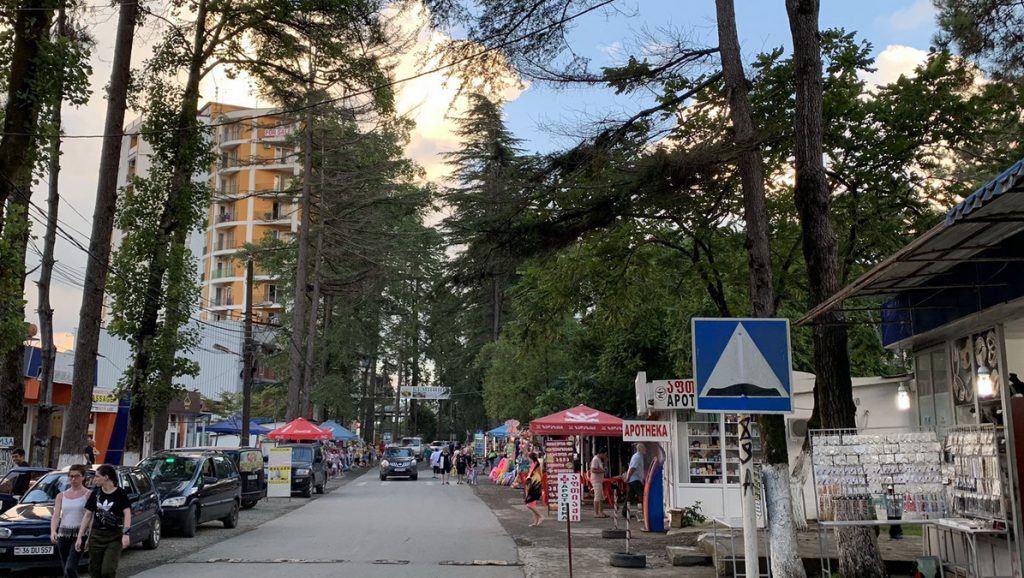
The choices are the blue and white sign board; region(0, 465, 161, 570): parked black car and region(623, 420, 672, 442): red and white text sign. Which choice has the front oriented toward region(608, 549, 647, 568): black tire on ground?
the red and white text sign

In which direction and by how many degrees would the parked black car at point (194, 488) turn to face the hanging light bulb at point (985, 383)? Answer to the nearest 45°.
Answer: approximately 90° to its left

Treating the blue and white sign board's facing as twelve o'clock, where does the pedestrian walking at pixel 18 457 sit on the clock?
The pedestrian walking is roughly at 4 o'clock from the blue and white sign board.

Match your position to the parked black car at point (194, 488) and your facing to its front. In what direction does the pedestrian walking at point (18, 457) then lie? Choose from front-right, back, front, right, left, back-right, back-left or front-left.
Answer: front-right

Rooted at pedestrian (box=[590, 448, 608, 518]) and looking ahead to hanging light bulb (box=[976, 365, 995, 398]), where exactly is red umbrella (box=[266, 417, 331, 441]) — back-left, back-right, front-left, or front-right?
back-right

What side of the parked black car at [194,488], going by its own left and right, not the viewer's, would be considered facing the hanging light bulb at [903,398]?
left

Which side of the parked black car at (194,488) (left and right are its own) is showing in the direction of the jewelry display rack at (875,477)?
left

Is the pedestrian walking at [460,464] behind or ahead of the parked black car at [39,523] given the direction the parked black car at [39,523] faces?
behind

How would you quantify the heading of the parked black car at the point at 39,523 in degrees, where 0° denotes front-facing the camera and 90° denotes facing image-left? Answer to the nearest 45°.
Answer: approximately 45°

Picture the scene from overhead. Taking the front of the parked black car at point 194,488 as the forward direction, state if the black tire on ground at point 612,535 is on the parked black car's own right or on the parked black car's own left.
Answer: on the parked black car's own left

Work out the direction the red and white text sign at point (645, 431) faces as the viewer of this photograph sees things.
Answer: facing the viewer

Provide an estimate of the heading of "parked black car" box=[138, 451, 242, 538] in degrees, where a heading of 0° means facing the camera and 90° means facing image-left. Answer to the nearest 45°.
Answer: approximately 45°

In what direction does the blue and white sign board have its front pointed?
toward the camera

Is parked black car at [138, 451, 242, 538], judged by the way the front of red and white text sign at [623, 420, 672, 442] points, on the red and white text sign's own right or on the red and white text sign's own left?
on the red and white text sign's own right
